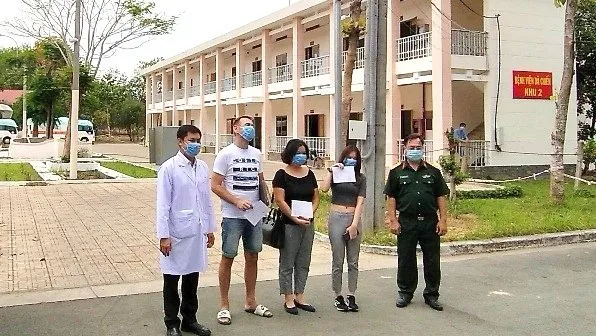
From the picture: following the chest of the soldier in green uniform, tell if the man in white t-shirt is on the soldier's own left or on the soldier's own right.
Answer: on the soldier's own right

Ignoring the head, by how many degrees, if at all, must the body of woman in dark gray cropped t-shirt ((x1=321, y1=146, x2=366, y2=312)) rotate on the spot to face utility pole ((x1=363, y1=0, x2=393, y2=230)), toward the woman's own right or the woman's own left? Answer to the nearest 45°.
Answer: approximately 180°

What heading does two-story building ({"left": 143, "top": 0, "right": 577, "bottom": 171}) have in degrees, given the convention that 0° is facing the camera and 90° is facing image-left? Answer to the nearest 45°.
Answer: approximately 45°

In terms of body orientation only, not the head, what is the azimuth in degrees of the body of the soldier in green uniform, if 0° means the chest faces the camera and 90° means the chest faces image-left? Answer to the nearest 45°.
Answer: approximately 0°

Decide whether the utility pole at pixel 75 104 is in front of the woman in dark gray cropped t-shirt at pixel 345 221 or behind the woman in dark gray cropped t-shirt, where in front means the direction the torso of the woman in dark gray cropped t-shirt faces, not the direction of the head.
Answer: behind

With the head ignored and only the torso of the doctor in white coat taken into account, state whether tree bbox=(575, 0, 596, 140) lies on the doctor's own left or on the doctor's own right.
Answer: on the doctor's own left
